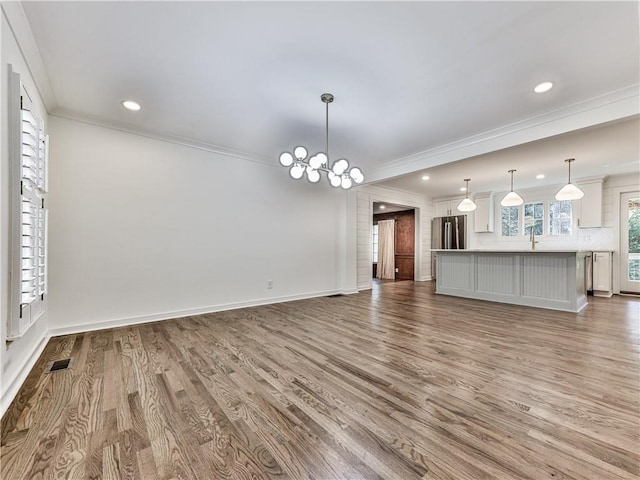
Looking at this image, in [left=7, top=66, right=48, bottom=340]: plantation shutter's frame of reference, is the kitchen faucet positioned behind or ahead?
ahead

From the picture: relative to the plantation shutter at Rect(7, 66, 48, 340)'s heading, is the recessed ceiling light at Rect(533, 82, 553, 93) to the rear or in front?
in front

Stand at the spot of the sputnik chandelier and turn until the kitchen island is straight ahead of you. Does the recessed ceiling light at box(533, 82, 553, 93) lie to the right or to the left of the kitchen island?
right

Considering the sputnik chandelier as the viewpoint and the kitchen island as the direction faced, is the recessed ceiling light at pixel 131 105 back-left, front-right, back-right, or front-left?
back-left

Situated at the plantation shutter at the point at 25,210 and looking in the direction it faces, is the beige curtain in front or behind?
in front

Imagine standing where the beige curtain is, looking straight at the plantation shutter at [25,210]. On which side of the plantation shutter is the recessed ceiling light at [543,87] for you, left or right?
left

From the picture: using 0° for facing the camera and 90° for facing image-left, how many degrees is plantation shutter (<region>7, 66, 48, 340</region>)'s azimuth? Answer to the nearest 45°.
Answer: approximately 270°
